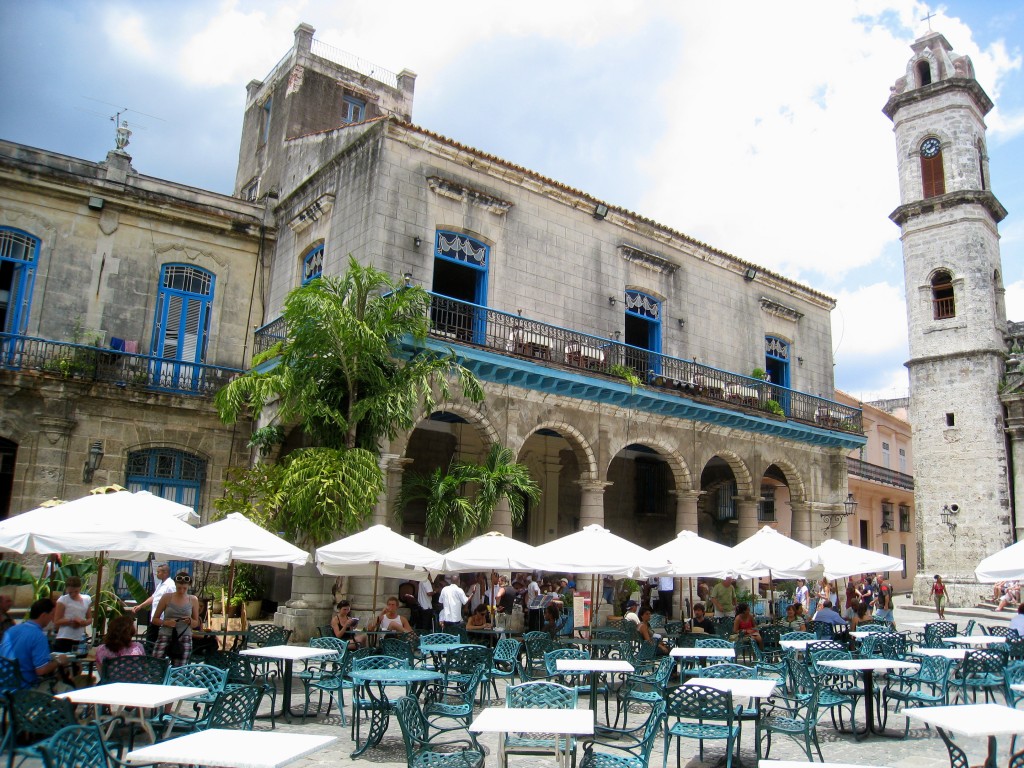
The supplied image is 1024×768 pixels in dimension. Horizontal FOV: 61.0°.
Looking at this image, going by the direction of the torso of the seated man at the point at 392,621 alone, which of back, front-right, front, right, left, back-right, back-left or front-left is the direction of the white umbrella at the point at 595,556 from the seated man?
left

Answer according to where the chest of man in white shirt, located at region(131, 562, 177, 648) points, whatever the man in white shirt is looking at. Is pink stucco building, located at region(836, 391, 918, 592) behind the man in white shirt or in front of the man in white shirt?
behind

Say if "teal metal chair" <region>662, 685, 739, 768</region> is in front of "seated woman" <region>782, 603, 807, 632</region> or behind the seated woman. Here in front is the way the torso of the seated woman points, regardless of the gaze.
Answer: in front

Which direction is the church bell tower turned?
toward the camera

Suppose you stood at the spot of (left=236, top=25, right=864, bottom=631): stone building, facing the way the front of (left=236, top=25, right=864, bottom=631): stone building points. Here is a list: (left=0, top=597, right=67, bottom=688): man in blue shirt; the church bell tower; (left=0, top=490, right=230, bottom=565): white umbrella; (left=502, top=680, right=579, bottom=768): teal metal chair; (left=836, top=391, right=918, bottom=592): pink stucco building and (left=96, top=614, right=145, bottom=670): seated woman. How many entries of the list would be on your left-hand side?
2

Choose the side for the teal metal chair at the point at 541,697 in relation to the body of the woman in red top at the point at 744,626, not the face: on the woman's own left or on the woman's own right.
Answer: on the woman's own right

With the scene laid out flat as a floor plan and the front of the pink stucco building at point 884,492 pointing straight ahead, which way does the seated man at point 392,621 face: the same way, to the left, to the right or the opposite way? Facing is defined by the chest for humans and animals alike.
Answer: the same way

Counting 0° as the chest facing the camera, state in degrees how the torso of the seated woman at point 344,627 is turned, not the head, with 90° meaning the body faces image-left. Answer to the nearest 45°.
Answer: approximately 315°

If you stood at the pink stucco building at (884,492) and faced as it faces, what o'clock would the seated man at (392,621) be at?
The seated man is roughly at 2 o'clock from the pink stucco building.

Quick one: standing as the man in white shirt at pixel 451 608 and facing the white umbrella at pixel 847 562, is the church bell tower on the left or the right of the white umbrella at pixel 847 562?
left

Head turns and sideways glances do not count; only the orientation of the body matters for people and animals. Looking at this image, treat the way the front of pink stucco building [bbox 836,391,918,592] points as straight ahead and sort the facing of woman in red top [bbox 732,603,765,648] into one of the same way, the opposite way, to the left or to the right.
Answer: the same way
